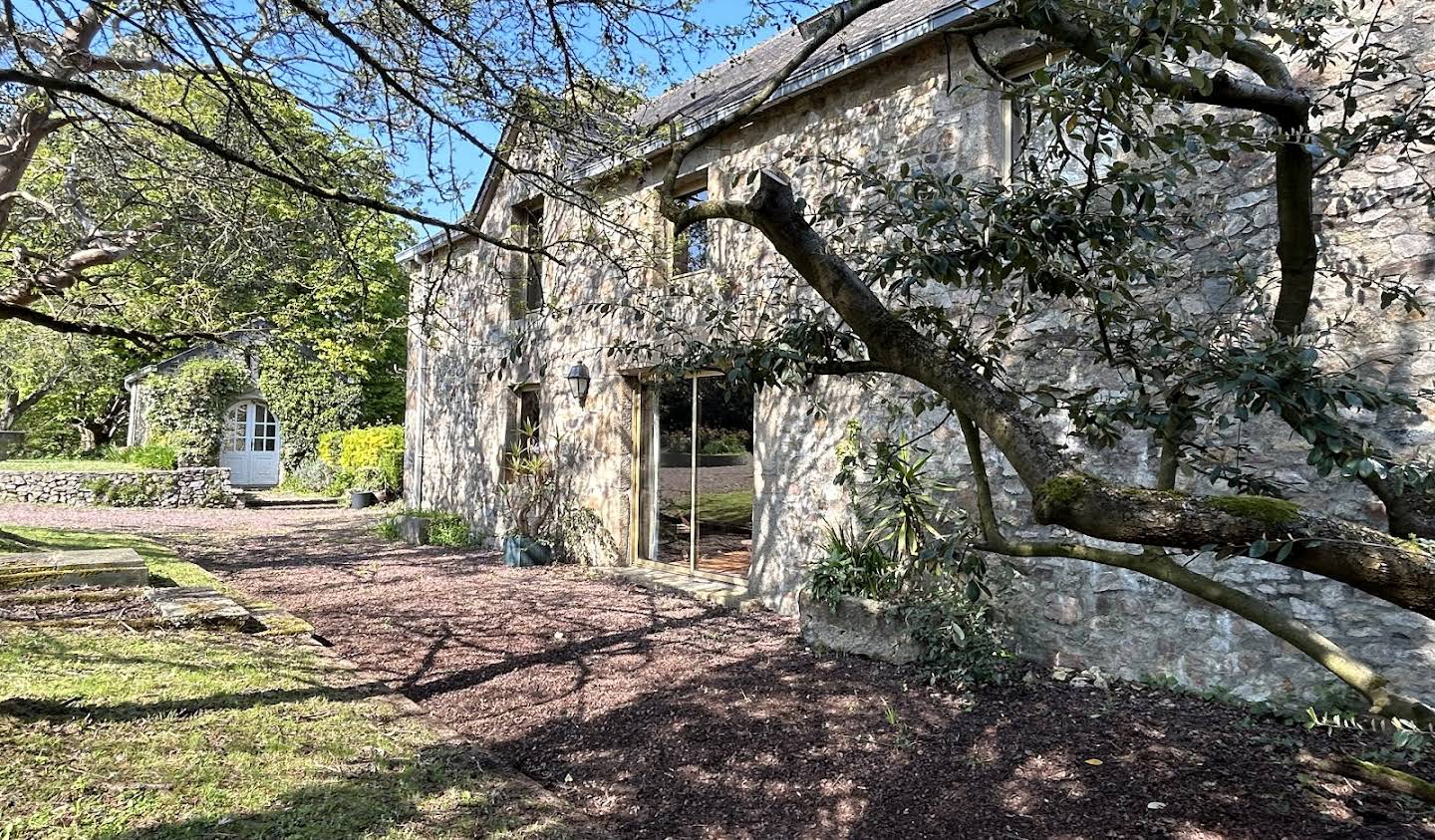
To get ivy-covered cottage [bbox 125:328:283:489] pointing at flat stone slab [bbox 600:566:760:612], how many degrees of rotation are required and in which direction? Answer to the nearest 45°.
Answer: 0° — it already faces it

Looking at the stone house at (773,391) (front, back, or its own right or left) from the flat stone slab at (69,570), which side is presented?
front

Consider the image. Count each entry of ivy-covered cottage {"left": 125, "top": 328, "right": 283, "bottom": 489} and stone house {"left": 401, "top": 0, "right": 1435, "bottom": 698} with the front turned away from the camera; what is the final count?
0

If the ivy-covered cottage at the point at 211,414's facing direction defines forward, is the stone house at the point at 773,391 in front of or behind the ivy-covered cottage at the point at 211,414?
in front

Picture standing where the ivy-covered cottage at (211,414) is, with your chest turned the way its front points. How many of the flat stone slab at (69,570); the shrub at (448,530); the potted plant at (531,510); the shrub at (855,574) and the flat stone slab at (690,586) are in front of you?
5

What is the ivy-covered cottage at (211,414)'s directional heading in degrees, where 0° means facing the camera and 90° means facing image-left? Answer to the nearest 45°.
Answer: approximately 0°

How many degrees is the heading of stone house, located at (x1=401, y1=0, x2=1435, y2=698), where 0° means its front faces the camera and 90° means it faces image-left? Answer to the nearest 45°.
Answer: approximately 45°

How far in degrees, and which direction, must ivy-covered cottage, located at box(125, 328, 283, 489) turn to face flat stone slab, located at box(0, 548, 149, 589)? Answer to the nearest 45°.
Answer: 0° — it already faces it

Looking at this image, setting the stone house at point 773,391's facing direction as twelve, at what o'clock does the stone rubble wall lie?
The stone rubble wall is roughly at 2 o'clock from the stone house.

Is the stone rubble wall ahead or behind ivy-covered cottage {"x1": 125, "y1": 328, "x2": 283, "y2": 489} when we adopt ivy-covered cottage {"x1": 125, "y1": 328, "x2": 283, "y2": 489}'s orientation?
ahead

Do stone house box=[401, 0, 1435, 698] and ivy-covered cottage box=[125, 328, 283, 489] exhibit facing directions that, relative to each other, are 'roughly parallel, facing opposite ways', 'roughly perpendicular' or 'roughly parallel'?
roughly perpendicular

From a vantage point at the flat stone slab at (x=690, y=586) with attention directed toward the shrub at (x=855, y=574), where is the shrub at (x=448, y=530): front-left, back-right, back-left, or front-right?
back-right
